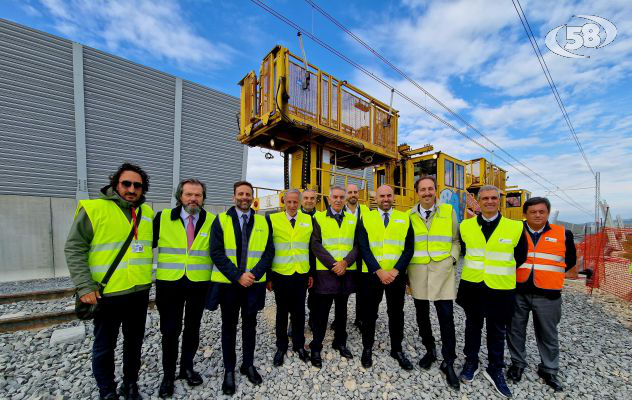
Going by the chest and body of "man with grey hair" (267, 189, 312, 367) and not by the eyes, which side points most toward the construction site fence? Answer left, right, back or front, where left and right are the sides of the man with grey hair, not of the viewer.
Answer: left

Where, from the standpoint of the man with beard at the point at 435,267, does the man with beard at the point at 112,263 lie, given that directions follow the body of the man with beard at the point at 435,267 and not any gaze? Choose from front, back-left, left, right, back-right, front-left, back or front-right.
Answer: front-right

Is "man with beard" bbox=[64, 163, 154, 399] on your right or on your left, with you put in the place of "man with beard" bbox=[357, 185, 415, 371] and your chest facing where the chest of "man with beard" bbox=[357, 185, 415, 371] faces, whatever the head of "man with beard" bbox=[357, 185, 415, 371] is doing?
on your right
